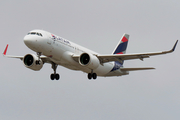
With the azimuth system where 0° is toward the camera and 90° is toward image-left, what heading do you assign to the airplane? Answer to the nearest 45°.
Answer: approximately 45°
